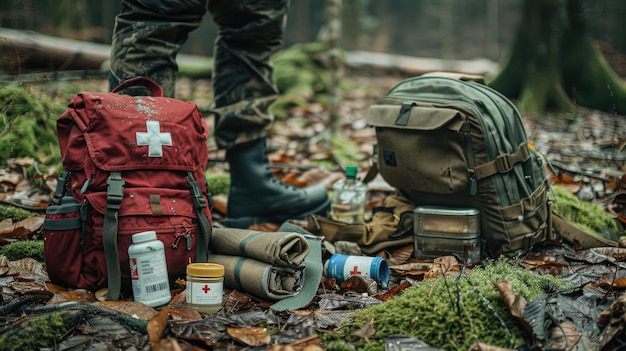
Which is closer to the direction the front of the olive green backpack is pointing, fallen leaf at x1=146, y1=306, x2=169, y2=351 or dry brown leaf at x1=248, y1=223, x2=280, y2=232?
the fallen leaf

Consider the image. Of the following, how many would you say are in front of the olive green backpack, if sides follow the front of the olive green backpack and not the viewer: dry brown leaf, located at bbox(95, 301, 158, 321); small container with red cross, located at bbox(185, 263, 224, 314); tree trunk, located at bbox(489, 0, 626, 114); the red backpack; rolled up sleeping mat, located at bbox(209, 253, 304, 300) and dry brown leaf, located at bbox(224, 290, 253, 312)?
5

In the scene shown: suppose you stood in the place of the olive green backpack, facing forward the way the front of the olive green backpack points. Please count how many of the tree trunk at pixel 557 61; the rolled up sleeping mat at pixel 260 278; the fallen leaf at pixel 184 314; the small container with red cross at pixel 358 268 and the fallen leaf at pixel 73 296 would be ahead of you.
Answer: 4

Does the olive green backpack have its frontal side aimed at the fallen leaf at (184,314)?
yes

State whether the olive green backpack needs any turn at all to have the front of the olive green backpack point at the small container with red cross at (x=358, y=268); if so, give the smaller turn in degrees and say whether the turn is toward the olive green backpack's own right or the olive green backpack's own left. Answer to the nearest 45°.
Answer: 0° — it already faces it

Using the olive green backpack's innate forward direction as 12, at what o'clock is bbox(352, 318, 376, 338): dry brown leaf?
The dry brown leaf is roughly at 11 o'clock from the olive green backpack.

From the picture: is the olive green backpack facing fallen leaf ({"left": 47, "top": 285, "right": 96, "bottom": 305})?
yes

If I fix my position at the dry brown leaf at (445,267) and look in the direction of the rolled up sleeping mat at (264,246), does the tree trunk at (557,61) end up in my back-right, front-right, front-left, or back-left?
back-right

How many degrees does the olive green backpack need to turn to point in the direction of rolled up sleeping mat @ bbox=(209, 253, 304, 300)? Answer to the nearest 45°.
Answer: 0° — it already faces it

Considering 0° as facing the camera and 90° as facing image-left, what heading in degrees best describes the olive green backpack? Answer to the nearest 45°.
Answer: approximately 45°

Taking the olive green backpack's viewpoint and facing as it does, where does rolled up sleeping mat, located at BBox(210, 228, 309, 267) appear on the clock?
The rolled up sleeping mat is roughly at 12 o'clock from the olive green backpack.

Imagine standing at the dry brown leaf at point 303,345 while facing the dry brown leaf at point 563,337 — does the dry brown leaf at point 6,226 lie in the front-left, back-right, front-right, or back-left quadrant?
back-left

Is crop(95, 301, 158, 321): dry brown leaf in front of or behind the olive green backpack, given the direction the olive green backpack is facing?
in front

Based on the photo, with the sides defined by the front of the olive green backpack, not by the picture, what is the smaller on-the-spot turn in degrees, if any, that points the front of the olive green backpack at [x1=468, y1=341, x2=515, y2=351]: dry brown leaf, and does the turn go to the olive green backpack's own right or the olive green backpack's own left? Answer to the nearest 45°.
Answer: approximately 45° to the olive green backpack's own left

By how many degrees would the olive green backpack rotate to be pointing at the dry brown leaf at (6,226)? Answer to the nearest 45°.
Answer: approximately 45° to its right

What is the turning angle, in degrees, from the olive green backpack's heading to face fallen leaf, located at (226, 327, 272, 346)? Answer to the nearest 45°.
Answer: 0° — it already faces it
